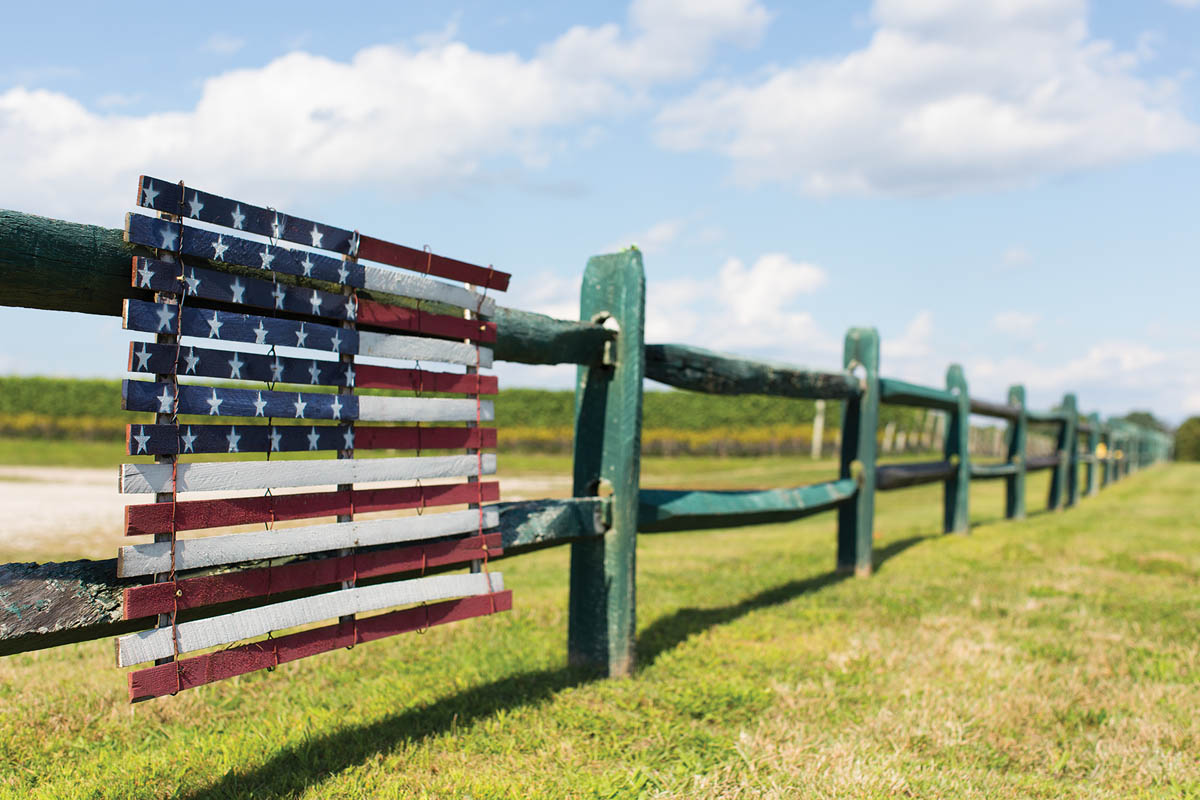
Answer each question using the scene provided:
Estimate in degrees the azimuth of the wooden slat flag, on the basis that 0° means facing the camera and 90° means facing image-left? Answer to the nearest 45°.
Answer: approximately 315°

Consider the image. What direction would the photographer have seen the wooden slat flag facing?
facing the viewer and to the right of the viewer
